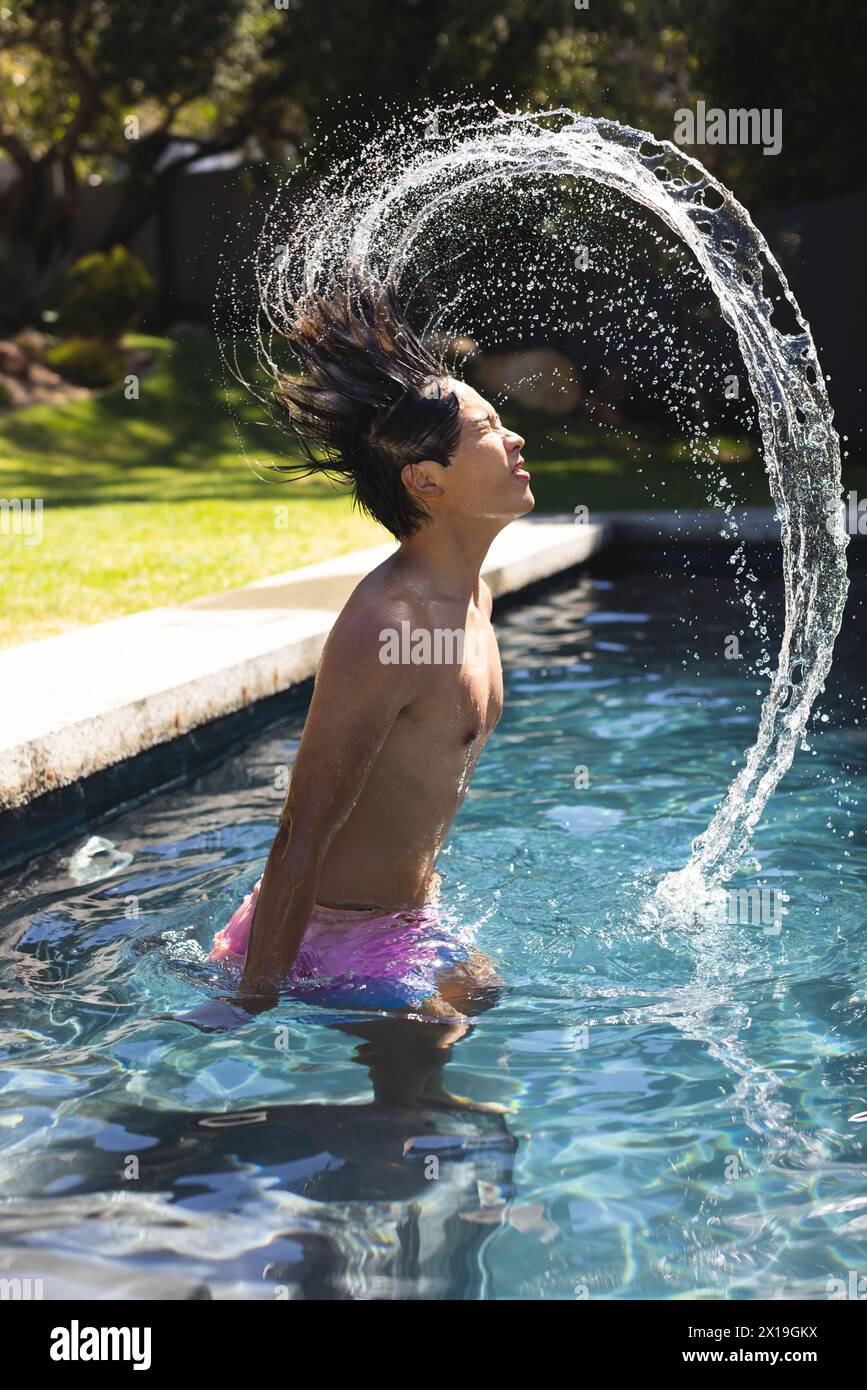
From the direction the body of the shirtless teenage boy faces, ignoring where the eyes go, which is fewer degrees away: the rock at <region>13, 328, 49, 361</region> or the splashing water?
the splashing water

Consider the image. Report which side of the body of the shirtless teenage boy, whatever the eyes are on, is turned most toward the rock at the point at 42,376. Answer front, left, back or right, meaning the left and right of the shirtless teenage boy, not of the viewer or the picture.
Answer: left

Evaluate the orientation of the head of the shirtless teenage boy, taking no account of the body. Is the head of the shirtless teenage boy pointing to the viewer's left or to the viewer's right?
to the viewer's right

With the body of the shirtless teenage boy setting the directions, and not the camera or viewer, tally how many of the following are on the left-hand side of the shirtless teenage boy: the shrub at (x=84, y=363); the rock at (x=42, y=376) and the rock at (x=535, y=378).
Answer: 3

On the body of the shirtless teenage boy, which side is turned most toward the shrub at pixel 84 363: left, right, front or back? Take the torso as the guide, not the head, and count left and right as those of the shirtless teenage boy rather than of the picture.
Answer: left

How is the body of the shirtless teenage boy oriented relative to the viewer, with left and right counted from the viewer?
facing to the right of the viewer

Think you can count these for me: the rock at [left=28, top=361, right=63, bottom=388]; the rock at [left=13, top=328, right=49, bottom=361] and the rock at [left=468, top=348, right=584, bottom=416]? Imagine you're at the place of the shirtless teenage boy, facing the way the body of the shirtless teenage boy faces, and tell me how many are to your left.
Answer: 3

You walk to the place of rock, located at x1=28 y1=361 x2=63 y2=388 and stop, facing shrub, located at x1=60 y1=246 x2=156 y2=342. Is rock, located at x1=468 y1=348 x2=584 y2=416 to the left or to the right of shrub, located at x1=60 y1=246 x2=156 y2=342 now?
right

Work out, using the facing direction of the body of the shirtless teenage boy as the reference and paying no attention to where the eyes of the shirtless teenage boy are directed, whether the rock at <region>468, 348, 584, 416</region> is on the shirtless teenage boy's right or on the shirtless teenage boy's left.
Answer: on the shirtless teenage boy's left
